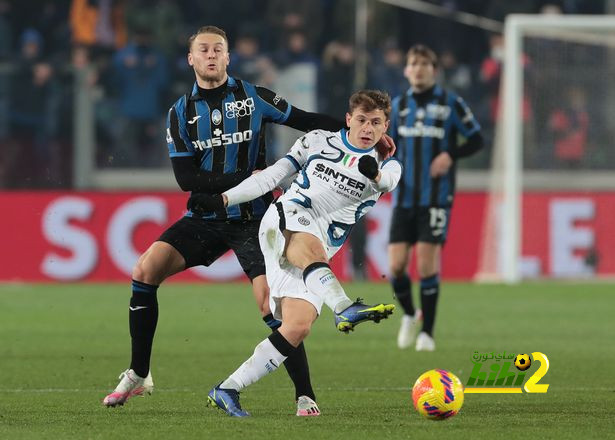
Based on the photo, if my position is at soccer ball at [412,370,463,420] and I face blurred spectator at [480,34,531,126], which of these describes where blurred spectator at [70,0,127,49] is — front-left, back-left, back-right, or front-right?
front-left

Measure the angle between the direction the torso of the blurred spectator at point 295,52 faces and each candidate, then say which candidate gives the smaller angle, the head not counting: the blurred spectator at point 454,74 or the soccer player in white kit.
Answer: the soccer player in white kit

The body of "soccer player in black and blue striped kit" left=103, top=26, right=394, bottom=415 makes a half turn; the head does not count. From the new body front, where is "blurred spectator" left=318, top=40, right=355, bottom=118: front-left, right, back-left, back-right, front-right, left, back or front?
front

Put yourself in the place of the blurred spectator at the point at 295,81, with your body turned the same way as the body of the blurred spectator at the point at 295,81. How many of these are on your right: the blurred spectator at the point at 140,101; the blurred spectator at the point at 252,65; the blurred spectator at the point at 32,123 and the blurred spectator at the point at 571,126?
3

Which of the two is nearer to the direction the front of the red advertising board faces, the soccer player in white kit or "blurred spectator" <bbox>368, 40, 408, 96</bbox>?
the soccer player in white kit

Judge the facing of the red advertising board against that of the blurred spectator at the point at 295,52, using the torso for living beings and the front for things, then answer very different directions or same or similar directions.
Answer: same or similar directions

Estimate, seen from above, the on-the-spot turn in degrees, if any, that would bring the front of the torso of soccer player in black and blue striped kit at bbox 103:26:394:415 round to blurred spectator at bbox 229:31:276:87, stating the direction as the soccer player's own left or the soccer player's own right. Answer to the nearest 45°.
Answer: approximately 180°

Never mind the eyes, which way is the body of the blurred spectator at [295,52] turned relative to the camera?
toward the camera

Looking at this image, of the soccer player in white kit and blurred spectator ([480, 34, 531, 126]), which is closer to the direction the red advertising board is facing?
the soccer player in white kit

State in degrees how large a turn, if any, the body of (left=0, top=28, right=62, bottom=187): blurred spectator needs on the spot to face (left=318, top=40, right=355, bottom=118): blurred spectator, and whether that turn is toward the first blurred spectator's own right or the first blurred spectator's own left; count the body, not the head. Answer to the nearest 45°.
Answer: approximately 90° to the first blurred spectator's own left

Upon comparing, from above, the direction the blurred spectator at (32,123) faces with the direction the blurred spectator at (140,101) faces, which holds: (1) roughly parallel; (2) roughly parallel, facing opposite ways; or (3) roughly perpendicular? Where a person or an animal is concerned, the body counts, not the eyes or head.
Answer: roughly parallel

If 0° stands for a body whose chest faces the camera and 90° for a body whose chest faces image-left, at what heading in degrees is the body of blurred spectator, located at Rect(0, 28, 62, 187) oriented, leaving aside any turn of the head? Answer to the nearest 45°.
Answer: approximately 0°

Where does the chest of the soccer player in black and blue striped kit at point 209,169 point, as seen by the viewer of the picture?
toward the camera
